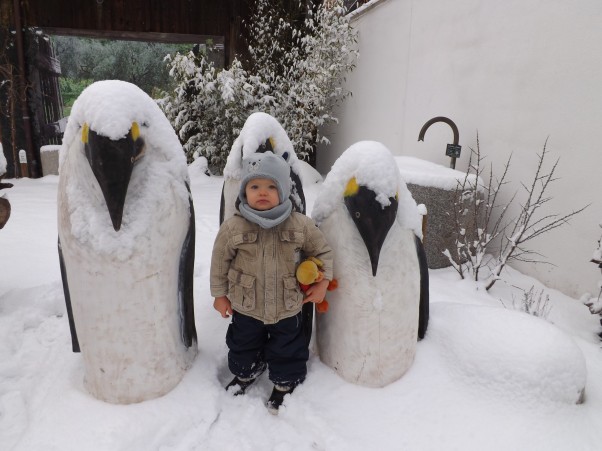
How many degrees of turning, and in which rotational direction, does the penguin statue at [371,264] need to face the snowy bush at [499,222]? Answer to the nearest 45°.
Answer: approximately 135° to its left

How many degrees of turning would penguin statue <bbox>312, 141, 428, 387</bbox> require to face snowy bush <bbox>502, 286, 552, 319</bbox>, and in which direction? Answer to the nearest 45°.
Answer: approximately 135° to its left

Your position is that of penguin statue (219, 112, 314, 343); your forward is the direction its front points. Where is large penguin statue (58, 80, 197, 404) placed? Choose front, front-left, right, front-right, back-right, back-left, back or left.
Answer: front-right

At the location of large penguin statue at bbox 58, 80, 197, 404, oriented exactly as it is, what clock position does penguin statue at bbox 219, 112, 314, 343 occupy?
The penguin statue is roughly at 8 o'clock from the large penguin statue.

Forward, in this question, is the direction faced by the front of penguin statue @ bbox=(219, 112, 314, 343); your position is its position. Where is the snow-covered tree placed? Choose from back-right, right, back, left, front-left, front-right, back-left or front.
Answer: back

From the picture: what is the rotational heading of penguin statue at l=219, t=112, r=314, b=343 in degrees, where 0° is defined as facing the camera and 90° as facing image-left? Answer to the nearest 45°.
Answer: approximately 0°

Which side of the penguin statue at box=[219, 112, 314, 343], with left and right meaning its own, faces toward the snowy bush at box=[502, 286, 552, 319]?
left

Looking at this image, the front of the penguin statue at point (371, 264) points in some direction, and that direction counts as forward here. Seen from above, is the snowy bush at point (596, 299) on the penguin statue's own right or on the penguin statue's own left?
on the penguin statue's own left

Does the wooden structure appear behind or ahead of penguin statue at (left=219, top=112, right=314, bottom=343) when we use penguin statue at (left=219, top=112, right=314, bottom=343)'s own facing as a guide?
behind

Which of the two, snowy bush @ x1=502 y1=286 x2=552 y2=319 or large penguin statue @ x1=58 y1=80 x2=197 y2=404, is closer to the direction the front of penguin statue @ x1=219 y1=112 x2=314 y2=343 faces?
the large penguin statue
